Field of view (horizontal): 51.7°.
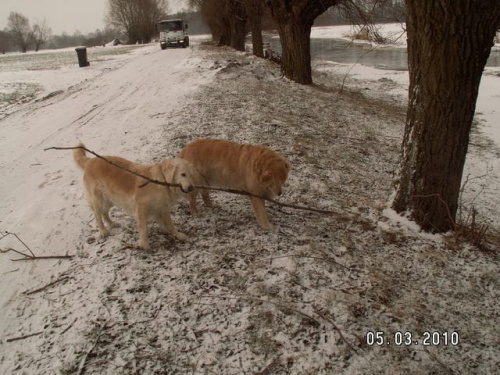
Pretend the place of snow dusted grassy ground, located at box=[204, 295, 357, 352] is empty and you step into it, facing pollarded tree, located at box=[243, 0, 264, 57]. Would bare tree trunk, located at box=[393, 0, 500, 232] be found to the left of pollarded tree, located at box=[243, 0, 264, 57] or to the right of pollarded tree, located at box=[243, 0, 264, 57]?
right

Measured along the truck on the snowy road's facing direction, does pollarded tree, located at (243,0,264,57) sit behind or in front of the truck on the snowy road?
in front

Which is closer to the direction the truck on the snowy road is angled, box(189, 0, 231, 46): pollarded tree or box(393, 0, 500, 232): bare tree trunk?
the bare tree trunk

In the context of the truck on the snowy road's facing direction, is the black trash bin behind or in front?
in front

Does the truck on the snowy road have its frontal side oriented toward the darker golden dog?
yes

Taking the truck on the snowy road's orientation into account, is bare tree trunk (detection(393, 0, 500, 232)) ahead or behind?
ahead

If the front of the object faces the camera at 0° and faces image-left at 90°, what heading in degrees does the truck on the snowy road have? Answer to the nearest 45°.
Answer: approximately 0°

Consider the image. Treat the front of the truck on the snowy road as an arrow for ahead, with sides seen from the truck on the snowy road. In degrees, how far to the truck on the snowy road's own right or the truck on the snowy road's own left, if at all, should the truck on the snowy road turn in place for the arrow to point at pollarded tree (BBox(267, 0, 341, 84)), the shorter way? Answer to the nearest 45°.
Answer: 0° — it already faces it

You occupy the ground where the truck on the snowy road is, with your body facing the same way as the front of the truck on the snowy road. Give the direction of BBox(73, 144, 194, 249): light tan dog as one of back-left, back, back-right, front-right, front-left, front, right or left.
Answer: front

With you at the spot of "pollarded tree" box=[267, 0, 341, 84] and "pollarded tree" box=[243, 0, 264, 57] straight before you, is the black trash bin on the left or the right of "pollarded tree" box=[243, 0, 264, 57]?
left

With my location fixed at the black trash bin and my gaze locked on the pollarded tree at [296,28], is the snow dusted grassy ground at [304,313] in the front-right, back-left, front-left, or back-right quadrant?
front-right
